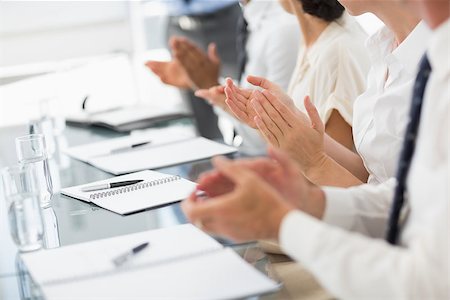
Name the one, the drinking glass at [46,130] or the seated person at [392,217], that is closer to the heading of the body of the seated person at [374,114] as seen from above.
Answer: the drinking glass

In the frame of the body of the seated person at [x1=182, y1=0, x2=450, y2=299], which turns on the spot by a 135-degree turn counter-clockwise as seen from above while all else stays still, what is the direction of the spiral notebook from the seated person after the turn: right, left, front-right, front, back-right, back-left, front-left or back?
back

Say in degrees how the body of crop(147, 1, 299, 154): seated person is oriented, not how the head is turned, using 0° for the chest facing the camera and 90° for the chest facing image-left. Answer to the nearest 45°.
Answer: approximately 90°

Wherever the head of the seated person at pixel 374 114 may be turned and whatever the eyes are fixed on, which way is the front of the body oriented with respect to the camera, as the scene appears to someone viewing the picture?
to the viewer's left

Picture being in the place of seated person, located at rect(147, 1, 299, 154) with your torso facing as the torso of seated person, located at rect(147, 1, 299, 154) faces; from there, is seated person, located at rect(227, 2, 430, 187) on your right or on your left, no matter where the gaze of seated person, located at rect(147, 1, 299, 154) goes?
on your left

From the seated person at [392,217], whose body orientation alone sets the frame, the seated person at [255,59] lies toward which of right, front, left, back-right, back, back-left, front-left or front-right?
right

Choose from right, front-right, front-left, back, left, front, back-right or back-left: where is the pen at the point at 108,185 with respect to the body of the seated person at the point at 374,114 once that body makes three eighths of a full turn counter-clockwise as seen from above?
back-right

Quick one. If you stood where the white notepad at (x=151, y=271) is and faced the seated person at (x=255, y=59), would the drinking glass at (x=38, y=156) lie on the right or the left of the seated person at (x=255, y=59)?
left

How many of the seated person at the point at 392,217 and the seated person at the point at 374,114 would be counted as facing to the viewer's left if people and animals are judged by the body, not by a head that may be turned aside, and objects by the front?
2

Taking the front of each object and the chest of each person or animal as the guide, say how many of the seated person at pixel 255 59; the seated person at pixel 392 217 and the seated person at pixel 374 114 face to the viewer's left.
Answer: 3

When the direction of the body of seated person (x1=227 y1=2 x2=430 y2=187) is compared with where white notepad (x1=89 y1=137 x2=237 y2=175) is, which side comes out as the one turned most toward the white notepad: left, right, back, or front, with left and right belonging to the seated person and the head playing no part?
front

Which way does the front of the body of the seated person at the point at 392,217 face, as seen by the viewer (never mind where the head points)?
to the viewer's left

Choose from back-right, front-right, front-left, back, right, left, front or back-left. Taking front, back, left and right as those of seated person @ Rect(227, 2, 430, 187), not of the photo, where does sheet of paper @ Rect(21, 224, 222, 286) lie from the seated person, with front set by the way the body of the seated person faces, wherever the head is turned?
front-left

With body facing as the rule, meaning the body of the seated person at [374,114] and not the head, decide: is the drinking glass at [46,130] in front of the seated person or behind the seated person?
in front

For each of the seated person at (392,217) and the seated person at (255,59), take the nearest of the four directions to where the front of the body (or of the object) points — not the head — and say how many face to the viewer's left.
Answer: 2
